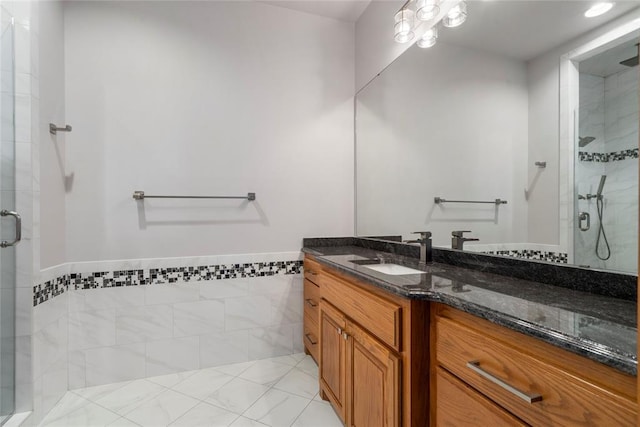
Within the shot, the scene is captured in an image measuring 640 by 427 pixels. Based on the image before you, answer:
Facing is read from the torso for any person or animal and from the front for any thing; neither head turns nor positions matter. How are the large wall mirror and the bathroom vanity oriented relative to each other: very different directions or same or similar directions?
same or similar directions

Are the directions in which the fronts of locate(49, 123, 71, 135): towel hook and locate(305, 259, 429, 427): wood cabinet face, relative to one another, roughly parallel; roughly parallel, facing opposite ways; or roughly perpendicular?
roughly parallel, facing opposite ways

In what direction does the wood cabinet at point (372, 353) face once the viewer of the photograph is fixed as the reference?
facing the viewer and to the left of the viewer

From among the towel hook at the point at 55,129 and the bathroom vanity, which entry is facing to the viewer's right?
the towel hook

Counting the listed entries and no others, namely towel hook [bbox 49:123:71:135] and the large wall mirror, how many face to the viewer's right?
1

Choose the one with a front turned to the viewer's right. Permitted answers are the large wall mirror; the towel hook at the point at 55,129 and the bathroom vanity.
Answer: the towel hook

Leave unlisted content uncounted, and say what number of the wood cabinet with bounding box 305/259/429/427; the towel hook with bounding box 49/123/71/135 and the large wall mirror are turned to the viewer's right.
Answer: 1

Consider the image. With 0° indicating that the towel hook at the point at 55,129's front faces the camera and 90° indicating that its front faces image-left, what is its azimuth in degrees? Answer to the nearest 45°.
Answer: approximately 270°

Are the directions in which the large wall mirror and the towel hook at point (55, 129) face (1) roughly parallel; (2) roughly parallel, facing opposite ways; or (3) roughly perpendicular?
roughly parallel, facing opposite ways

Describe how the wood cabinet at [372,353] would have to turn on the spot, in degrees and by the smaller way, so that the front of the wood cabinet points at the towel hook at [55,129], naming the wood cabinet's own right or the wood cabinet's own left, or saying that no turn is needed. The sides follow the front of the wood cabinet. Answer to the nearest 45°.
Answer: approximately 45° to the wood cabinet's own right

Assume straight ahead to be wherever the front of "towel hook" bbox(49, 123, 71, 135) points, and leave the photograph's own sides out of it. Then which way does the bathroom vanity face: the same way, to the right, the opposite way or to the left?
the opposite way
